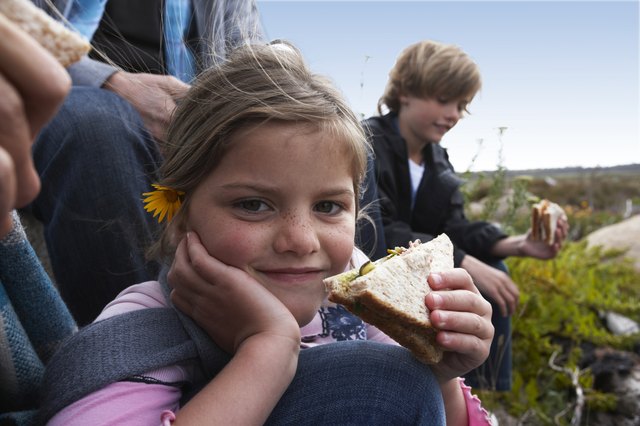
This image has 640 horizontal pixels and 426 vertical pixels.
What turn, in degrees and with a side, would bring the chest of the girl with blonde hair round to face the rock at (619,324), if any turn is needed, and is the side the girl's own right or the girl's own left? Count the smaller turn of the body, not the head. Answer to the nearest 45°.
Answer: approximately 90° to the girl's own left

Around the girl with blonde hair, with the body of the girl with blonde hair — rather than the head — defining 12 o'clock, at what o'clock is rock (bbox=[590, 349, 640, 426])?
The rock is roughly at 9 o'clock from the girl with blonde hair.

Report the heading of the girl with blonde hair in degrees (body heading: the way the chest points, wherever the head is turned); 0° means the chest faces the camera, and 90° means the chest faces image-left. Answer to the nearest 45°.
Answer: approximately 315°

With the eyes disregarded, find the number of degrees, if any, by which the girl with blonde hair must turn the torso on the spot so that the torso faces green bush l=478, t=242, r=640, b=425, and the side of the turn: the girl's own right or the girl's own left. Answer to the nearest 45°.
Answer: approximately 90° to the girl's own left

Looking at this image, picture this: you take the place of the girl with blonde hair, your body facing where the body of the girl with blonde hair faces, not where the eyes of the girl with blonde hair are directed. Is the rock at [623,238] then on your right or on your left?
on your left
